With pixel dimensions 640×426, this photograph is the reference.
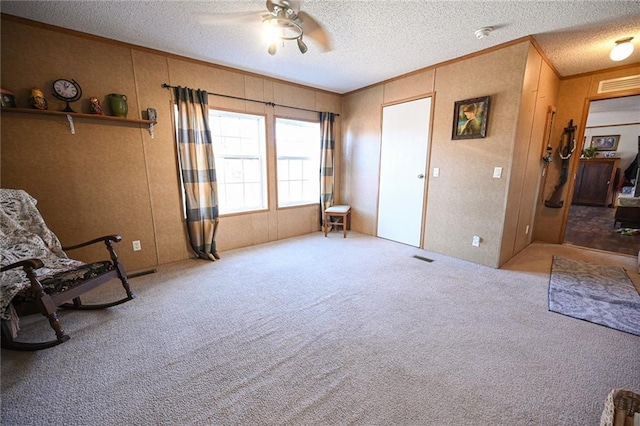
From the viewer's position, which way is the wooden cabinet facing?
facing the viewer

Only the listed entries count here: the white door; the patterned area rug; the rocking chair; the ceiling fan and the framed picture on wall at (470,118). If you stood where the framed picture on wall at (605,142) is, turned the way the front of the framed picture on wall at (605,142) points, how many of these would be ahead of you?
5

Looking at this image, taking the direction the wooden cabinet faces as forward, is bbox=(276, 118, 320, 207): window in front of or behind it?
in front

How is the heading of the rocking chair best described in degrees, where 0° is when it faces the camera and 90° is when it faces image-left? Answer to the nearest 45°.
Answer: approximately 315°

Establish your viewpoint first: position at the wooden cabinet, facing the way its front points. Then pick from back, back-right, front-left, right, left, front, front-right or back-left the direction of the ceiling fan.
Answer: front

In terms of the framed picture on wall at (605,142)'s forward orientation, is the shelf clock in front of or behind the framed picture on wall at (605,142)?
in front

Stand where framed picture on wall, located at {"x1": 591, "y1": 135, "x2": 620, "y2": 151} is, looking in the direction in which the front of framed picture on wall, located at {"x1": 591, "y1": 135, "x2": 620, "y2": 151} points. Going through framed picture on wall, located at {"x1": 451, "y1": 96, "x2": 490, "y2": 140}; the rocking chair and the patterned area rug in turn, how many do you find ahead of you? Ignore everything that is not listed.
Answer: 3

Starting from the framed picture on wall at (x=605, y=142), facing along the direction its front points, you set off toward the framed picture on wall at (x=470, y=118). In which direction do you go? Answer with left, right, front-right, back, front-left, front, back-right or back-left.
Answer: front

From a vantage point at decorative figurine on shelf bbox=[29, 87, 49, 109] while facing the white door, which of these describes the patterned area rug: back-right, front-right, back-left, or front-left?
front-right

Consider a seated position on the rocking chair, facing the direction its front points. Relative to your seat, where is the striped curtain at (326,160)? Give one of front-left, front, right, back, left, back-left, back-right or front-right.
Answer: front-left

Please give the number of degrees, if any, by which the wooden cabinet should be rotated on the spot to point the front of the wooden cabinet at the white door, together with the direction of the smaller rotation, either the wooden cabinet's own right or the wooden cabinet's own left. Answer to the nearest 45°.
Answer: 0° — it already faces it

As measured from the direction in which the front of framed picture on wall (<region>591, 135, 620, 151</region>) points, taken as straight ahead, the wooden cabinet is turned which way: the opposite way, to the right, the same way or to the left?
the same way

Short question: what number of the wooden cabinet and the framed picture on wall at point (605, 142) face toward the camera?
2

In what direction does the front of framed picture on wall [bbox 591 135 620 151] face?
toward the camera

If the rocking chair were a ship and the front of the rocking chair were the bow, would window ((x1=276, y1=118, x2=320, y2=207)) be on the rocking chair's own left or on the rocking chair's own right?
on the rocking chair's own left
